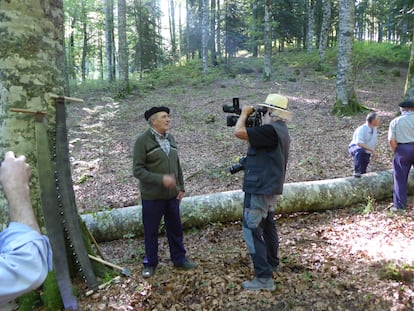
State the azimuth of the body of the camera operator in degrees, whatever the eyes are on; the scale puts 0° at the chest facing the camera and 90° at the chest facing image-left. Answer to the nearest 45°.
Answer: approximately 90°

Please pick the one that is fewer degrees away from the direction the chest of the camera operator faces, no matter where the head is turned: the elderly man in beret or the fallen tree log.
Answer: the elderly man in beret

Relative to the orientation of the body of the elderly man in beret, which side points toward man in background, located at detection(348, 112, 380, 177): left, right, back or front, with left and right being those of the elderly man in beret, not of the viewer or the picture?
left

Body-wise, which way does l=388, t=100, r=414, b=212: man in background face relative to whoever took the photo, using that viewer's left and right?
facing away from the viewer and to the left of the viewer

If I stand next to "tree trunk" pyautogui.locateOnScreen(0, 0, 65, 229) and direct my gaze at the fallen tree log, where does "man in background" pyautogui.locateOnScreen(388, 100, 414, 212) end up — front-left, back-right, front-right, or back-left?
front-right

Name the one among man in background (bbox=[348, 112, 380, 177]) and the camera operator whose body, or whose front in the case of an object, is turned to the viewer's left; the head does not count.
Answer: the camera operator

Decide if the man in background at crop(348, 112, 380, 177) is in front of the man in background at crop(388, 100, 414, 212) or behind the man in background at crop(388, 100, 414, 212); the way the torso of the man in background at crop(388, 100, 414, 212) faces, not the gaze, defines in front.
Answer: in front

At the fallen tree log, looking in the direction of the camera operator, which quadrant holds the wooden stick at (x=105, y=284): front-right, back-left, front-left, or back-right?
front-right
